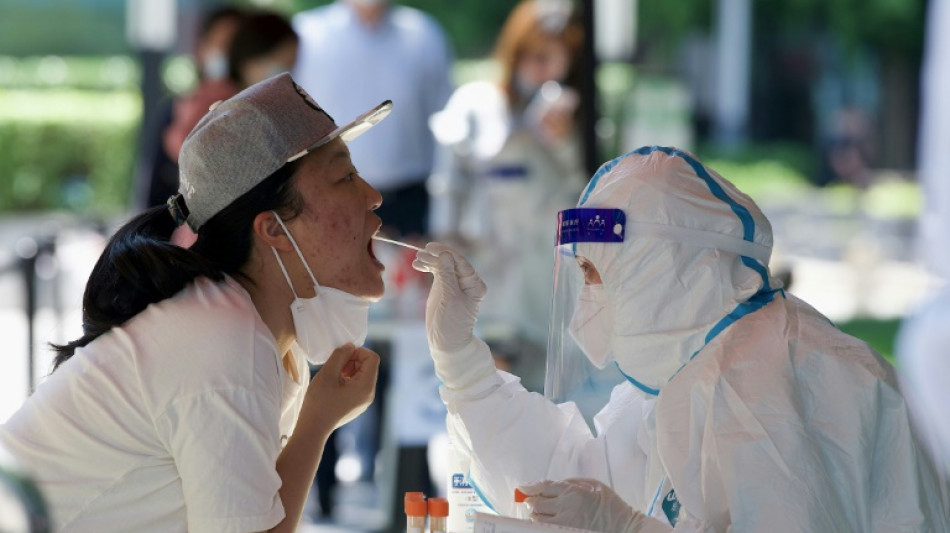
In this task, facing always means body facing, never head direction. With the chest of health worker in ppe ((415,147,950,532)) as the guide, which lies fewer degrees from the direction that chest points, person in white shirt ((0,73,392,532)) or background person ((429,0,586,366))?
the person in white shirt

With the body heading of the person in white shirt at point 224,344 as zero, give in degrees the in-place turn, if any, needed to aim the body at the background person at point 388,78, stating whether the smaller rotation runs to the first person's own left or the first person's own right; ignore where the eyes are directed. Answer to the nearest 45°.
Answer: approximately 90° to the first person's own left

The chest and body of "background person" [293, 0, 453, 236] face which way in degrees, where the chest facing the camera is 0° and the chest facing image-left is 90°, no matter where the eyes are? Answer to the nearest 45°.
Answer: approximately 0°

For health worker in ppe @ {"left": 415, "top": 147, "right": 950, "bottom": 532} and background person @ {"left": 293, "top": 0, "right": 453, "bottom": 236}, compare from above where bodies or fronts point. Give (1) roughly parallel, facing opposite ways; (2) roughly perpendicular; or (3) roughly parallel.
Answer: roughly perpendicular

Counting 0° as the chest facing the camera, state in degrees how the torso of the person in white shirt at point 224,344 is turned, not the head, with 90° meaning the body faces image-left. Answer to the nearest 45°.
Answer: approximately 270°

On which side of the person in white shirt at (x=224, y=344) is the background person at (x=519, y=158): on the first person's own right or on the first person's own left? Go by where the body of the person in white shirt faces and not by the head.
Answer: on the first person's own left

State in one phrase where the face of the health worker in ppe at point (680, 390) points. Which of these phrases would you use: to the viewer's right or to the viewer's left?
to the viewer's left

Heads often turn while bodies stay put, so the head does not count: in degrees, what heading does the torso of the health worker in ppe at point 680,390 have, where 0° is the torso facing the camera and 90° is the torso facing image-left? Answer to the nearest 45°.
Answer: approximately 90°

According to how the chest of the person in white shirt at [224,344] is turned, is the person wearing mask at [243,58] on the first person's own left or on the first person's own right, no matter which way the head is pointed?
on the first person's own left
